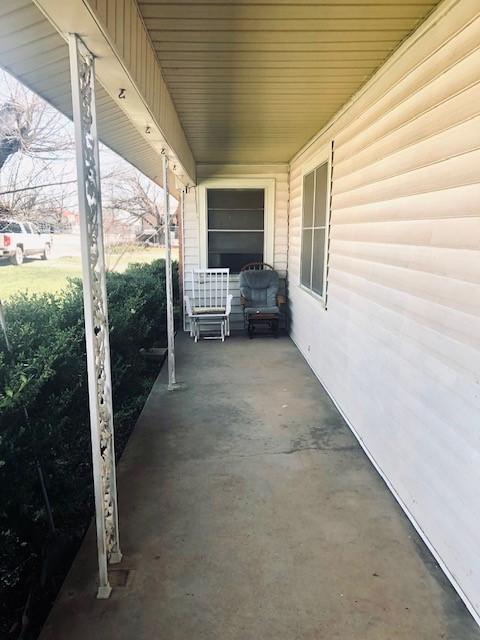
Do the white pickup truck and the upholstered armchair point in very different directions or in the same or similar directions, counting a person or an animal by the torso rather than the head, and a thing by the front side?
very different directions

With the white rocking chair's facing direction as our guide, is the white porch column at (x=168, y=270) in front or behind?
in front

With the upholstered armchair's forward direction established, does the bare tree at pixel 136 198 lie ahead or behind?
behind

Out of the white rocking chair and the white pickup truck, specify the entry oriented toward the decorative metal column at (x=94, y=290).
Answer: the white rocking chair

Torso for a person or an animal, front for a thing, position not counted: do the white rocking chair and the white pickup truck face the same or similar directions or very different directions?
very different directions

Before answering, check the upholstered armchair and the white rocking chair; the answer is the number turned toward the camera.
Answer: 2

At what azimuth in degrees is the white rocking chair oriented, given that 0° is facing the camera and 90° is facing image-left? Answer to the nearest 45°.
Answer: approximately 0°

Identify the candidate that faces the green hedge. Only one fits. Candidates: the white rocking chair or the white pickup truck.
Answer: the white rocking chair

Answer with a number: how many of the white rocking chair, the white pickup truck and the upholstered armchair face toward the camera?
2

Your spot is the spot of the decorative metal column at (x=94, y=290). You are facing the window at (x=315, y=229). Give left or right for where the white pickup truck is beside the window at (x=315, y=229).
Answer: left

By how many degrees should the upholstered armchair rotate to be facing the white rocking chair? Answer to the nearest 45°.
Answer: approximately 90° to its right

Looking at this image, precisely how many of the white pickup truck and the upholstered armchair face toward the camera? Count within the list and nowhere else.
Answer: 1
